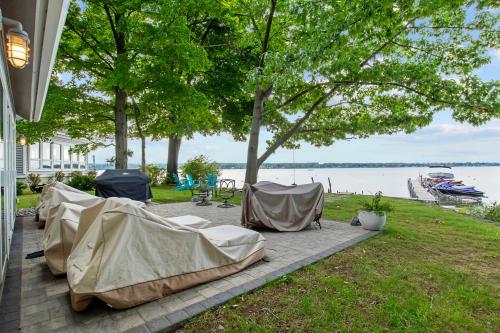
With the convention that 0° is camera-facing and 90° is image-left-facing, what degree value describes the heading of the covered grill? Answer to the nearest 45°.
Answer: approximately 0°

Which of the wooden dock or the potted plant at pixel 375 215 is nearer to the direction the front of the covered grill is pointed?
the potted plant

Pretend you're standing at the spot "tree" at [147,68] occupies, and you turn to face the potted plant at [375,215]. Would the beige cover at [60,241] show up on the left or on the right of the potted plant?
right

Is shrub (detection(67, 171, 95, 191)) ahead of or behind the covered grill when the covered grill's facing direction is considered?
behind

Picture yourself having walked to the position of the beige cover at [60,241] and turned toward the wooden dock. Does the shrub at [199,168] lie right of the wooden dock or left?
left

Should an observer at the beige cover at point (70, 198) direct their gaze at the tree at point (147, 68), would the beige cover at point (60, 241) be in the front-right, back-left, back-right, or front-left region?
back-right

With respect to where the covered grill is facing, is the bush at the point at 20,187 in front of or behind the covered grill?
behind
